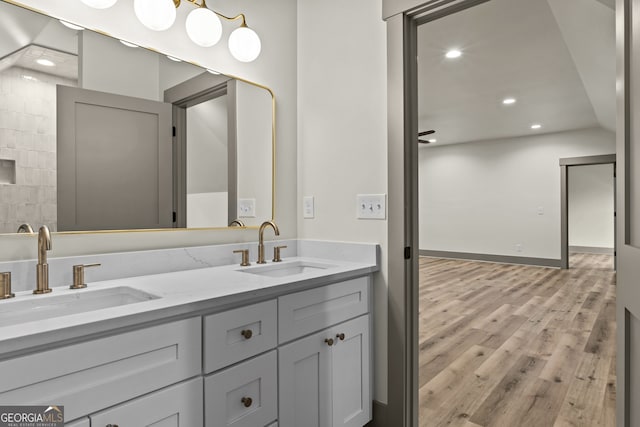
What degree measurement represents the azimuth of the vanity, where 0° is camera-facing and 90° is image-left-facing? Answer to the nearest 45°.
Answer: approximately 315°

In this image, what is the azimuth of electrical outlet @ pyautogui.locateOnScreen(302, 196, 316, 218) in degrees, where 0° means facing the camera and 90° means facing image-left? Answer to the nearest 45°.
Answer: approximately 45°
